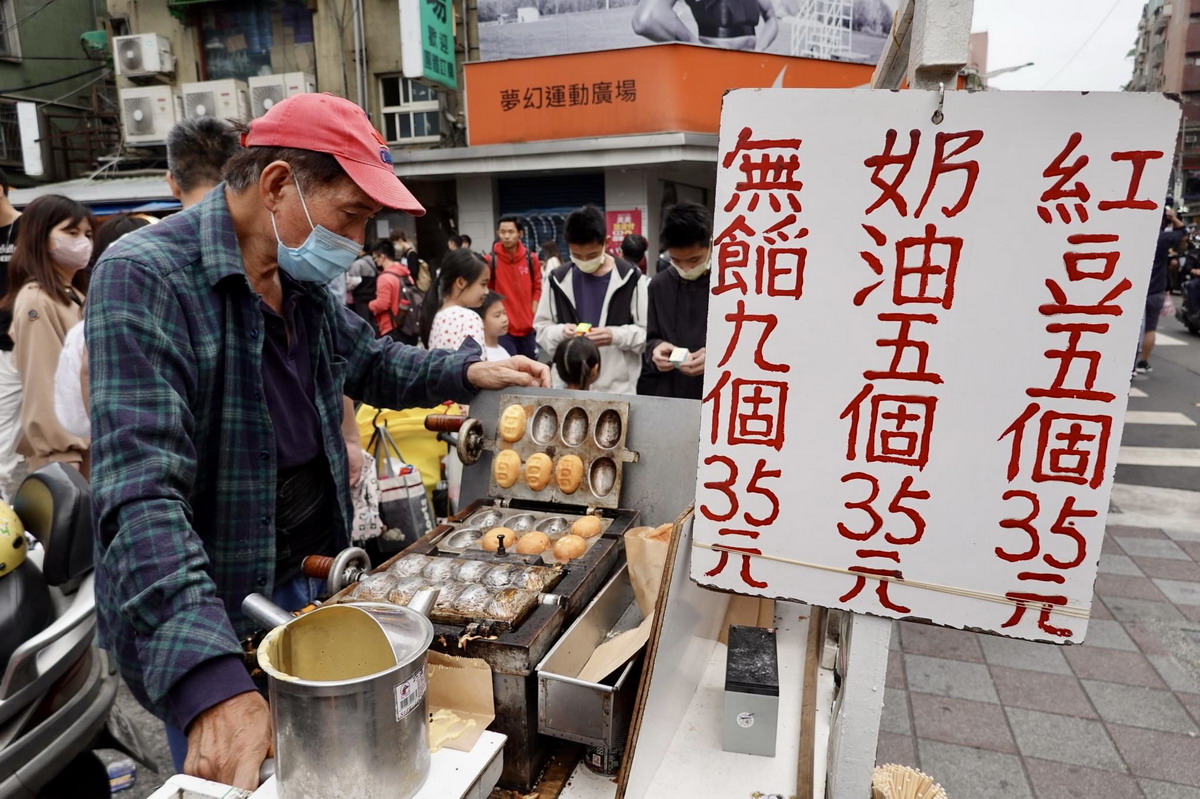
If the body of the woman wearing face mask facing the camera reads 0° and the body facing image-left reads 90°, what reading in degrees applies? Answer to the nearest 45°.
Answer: approximately 315°

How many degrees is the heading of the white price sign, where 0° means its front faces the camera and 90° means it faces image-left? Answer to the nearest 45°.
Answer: approximately 0°

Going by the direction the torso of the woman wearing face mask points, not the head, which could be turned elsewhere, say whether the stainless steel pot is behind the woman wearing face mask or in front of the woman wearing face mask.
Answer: in front

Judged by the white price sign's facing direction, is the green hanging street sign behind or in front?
behind

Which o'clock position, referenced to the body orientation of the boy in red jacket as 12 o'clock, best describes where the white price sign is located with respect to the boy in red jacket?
The white price sign is roughly at 12 o'clock from the boy in red jacket.

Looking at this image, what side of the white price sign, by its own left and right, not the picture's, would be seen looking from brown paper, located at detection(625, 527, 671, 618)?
right

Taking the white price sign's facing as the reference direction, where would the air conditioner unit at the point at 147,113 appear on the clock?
The air conditioner unit is roughly at 4 o'clock from the white price sign.

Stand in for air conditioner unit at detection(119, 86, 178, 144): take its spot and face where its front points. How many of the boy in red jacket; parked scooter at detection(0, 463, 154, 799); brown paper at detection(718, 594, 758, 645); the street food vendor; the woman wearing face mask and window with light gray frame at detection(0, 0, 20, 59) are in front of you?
5
